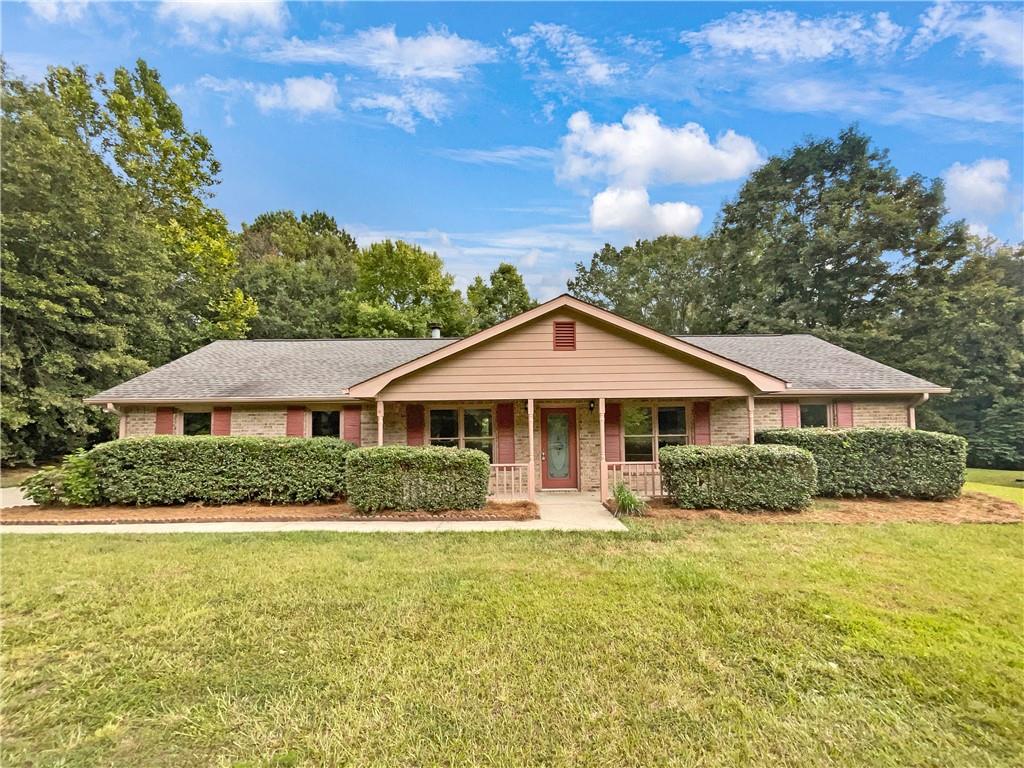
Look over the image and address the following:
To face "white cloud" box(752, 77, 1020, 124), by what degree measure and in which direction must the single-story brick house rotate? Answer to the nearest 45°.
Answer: approximately 90° to its left

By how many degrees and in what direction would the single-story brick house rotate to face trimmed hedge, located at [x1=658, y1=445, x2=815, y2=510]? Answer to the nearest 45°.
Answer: approximately 45° to its left

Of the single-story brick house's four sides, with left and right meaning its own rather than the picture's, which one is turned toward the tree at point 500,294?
back

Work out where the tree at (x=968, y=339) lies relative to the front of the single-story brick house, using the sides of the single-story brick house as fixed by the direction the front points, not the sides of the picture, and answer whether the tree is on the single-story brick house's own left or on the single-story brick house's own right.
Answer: on the single-story brick house's own left

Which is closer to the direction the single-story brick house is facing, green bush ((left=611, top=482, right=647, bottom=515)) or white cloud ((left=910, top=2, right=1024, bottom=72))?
the green bush

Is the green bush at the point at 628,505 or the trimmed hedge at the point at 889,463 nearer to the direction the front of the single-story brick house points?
the green bush

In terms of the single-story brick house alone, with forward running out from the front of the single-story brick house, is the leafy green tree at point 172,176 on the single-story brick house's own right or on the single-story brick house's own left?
on the single-story brick house's own right

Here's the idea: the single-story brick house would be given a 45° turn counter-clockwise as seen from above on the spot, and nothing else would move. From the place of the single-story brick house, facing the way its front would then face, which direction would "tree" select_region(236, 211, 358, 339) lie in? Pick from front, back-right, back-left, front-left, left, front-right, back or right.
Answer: back

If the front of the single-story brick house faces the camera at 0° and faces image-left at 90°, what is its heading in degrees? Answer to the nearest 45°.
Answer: approximately 0°
